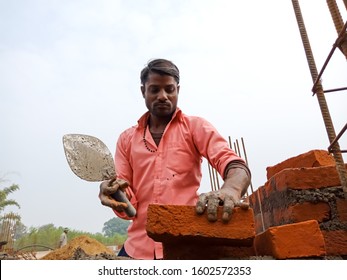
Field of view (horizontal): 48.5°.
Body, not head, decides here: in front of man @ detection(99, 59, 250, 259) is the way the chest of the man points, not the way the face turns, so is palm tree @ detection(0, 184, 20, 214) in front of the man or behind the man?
behind

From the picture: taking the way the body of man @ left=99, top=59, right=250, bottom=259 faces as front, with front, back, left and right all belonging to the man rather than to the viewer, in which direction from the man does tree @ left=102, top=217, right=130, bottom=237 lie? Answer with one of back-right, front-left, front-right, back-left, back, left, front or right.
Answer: back

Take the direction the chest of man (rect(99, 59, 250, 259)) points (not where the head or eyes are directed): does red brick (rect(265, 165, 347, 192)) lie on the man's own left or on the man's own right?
on the man's own left

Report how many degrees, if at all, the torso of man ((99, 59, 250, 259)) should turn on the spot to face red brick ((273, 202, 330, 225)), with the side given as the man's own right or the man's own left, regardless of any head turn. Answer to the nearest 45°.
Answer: approximately 90° to the man's own left

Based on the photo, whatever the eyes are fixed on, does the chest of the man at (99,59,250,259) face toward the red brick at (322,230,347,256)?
no

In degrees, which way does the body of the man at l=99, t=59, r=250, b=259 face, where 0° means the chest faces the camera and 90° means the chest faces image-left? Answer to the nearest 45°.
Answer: approximately 0°

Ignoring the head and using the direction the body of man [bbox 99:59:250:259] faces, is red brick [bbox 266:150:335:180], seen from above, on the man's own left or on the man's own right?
on the man's own left

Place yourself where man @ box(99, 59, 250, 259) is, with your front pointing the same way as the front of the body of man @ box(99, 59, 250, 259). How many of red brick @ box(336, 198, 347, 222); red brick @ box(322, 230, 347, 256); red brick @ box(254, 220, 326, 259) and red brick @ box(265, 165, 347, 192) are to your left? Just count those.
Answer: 4

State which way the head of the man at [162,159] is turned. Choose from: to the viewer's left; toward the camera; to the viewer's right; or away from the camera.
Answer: toward the camera
